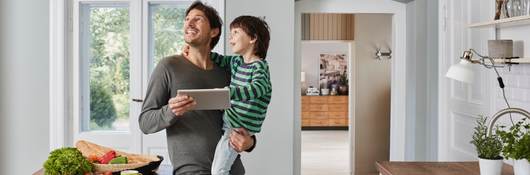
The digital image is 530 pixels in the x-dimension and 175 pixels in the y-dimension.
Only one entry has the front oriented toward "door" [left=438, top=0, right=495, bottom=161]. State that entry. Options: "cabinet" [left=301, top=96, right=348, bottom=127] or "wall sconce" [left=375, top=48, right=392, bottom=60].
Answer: the cabinet

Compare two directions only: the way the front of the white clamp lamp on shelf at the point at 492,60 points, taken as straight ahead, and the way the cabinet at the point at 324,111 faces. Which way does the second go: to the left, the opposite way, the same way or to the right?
to the left

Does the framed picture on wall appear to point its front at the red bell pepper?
yes

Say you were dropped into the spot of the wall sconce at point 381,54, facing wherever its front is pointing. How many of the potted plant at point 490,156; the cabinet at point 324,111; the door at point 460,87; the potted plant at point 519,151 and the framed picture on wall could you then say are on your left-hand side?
3

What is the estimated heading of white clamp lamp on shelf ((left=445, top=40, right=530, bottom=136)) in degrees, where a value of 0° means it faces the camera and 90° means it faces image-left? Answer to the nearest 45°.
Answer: approximately 90°

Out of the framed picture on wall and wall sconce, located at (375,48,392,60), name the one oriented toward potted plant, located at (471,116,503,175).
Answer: the framed picture on wall

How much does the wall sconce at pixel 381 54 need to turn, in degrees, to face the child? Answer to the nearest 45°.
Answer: approximately 90° to its left

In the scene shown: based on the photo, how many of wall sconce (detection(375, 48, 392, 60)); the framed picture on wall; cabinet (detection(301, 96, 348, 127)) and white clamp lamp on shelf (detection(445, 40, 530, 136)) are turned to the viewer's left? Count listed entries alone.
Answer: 2

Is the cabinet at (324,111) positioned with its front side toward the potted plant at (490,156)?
yes

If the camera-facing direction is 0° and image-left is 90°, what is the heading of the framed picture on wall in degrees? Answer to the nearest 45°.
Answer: approximately 0°

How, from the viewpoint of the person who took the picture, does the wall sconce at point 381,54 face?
facing to the left of the viewer

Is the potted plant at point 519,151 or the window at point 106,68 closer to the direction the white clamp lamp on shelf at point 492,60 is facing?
the window
